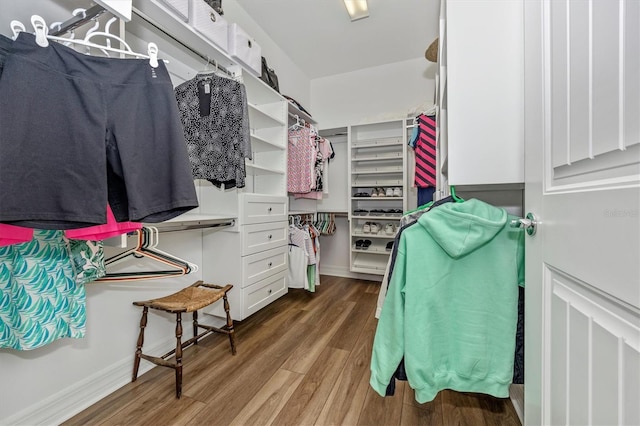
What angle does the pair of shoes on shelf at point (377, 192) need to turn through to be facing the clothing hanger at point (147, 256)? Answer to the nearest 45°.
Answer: approximately 45° to its right

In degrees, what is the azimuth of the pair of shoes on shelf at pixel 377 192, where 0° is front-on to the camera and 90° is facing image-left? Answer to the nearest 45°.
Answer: approximately 0°
